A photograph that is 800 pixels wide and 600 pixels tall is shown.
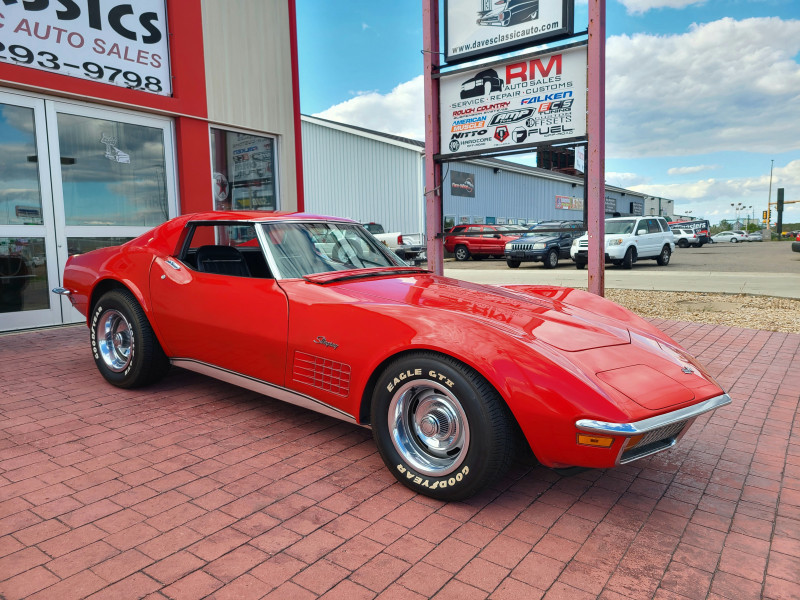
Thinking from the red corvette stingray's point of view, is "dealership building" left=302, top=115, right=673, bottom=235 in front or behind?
behind

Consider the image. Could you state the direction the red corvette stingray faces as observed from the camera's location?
facing the viewer and to the right of the viewer

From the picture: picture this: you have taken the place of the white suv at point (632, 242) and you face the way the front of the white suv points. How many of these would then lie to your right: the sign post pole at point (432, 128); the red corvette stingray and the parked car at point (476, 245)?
1

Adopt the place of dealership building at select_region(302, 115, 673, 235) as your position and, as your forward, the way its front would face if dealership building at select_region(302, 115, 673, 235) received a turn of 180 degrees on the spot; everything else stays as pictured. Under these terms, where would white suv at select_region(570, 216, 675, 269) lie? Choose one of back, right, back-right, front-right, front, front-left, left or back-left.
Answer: back

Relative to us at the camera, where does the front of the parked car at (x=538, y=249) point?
facing the viewer and to the left of the viewer

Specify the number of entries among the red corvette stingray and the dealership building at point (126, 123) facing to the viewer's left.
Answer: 0

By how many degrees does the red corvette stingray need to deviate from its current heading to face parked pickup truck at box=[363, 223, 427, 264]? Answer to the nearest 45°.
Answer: approximately 135° to its left

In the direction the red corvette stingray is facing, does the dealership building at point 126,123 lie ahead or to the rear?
to the rear

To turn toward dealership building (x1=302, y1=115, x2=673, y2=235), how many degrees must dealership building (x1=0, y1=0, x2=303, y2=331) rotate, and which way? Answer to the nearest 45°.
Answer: approximately 90° to its left

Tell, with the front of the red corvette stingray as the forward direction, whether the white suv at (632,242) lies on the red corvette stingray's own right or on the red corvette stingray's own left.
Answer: on the red corvette stingray's own left

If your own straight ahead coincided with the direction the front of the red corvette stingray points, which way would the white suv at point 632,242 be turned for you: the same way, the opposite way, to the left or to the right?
to the right

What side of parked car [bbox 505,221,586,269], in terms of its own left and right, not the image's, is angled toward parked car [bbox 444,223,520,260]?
right

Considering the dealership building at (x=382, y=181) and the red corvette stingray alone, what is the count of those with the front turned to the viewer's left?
0

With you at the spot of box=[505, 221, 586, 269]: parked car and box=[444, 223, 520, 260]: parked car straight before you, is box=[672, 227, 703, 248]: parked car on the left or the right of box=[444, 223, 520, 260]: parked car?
right

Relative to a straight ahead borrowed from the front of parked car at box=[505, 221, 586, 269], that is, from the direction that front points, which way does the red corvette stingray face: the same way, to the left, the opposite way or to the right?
to the left

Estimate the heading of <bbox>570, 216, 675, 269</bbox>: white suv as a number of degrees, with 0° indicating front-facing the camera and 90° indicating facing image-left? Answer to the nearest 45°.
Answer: approximately 45°
